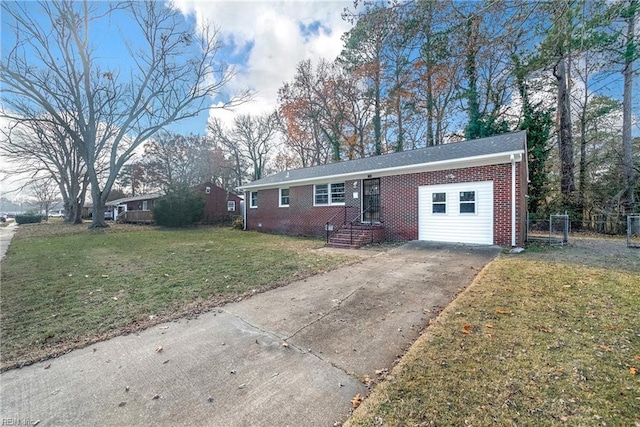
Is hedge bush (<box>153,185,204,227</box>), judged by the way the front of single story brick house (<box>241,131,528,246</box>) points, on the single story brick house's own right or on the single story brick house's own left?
on the single story brick house's own right

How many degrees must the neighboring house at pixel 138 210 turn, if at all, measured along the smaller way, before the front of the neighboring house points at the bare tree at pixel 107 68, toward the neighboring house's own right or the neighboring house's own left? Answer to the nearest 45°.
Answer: approximately 45° to the neighboring house's own left

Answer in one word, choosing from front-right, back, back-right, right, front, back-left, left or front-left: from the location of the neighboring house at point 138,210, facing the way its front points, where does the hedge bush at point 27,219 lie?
right

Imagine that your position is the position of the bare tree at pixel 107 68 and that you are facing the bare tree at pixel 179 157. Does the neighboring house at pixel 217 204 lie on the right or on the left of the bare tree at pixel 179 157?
right

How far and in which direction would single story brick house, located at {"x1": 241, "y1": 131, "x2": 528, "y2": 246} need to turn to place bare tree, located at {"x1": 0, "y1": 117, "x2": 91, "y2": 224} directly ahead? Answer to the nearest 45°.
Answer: approximately 45° to its right

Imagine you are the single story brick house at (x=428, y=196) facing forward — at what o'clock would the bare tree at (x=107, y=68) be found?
The bare tree is roughly at 2 o'clock from the single story brick house.

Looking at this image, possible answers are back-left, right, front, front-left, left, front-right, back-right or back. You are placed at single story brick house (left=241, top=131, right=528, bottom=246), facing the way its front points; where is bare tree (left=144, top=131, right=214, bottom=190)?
right

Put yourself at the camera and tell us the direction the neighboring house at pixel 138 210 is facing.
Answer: facing the viewer and to the left of the viewer

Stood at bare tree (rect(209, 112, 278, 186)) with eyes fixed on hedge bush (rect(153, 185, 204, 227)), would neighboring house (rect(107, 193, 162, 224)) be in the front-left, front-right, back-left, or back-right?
front-right

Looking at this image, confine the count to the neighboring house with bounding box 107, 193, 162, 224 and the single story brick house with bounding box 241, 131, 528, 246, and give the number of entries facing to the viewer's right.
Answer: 0

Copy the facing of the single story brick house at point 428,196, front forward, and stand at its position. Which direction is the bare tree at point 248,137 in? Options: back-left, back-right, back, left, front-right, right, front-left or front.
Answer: right

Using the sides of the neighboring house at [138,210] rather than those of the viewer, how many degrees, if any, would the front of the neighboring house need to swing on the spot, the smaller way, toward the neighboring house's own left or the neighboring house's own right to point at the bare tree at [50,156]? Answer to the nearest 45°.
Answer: approximately 45° to the neighboring house's own right
